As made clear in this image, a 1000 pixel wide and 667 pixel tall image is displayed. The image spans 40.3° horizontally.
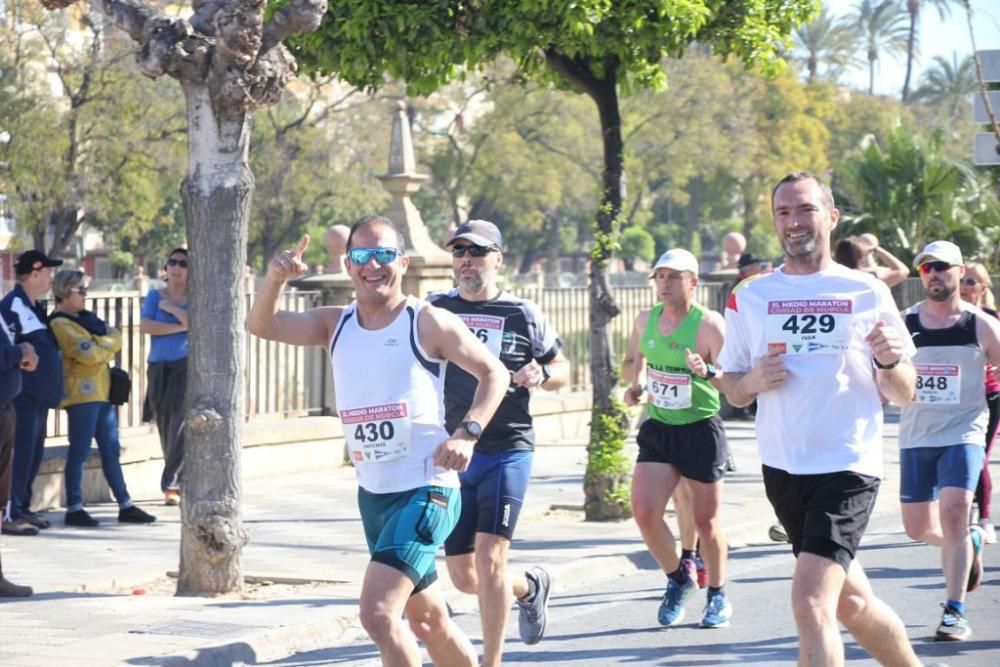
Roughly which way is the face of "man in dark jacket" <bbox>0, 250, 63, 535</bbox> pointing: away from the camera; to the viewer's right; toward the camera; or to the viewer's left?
to the viewer's right

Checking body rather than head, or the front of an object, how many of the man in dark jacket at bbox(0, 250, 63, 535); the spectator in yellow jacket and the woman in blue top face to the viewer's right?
2

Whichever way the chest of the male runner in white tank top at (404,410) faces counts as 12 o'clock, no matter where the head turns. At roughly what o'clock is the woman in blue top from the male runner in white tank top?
The woman in blue top is roughly at 4 o'clock from the male runner in white tank top.

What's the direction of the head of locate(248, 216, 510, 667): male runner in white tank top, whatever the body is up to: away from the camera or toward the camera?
toward the camera

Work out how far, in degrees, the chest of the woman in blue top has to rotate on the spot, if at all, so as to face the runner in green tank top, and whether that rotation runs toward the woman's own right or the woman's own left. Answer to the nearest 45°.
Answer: approximately 45° to the woman's own left

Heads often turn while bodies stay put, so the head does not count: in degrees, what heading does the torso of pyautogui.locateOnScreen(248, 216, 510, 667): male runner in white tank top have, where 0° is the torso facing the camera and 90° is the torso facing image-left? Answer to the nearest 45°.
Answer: approximately 45°

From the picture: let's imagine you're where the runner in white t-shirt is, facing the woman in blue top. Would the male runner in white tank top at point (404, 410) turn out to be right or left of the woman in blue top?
left

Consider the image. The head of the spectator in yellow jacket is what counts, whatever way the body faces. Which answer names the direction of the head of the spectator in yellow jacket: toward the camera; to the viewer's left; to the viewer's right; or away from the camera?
to the viewer's right

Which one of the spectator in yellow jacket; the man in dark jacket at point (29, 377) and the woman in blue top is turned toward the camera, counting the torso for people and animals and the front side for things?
the woman in blue top

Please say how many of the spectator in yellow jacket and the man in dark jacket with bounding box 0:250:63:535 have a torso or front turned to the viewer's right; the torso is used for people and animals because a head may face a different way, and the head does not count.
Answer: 2

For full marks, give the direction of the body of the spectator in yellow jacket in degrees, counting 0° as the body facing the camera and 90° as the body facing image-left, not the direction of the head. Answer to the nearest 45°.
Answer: approximately 270°

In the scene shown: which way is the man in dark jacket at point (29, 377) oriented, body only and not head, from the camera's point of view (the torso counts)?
to the viewer's right

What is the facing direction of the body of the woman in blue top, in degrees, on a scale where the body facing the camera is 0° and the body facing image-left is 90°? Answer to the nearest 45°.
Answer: approximately 0°

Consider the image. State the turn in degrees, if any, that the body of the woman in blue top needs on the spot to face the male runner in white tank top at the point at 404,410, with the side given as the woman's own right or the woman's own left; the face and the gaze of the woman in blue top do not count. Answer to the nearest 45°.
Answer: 0° — they already face them
